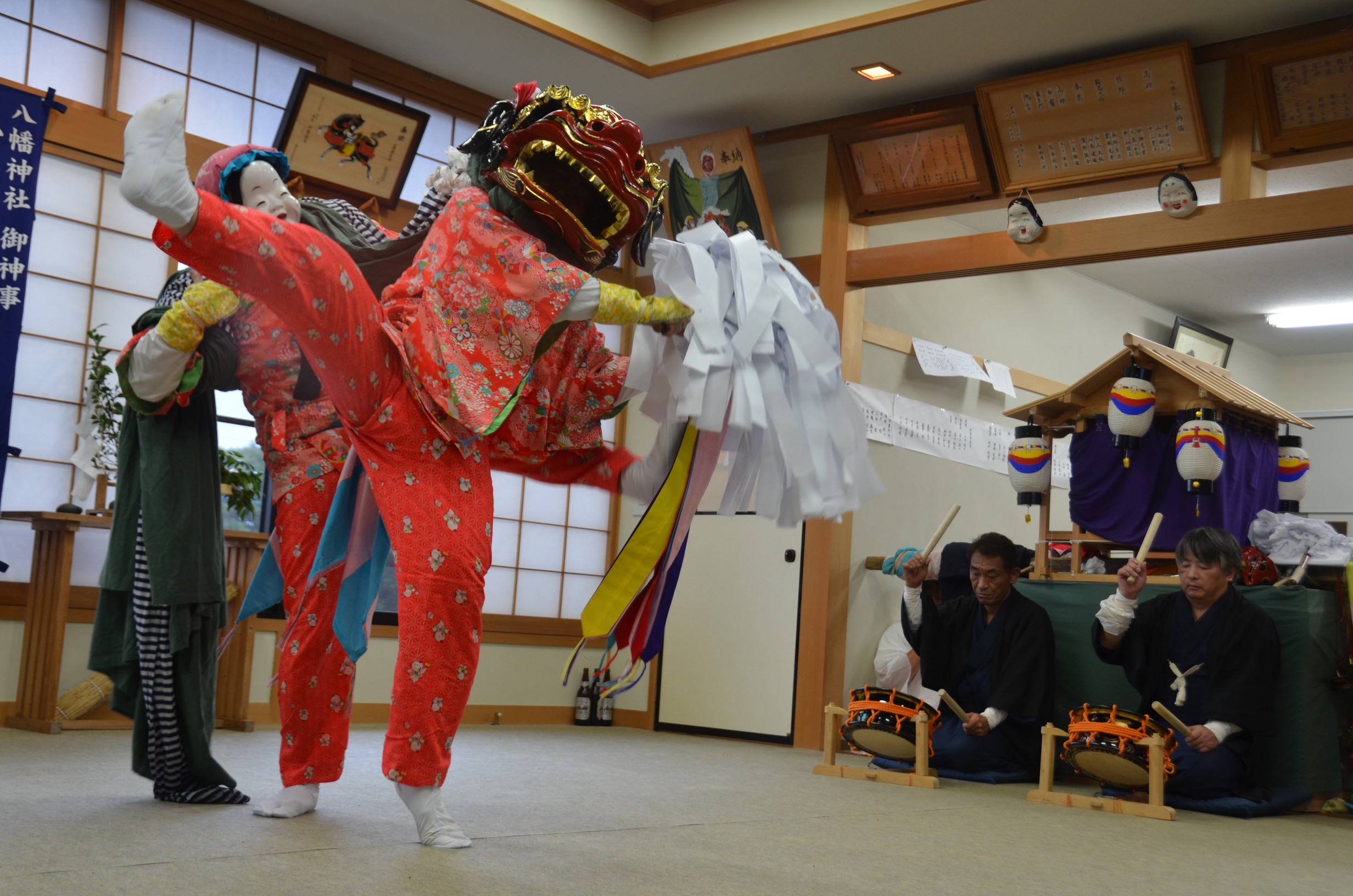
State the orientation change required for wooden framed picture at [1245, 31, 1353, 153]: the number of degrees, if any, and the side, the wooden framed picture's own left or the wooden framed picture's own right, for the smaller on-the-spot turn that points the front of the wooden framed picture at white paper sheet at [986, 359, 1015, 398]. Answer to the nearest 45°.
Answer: approximately 90° to the wooden framed picture's own right

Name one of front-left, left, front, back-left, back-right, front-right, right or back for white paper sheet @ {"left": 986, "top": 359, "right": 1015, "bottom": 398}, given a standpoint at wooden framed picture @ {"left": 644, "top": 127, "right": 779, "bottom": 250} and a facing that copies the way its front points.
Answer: back-left

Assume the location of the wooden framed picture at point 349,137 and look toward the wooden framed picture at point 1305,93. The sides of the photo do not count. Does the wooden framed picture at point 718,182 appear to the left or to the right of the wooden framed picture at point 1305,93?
left

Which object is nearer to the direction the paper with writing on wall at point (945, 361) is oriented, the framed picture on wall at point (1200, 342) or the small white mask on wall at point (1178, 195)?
the small white mask on wall

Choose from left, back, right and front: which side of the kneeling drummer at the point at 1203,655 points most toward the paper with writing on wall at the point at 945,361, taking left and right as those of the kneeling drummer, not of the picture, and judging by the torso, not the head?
right

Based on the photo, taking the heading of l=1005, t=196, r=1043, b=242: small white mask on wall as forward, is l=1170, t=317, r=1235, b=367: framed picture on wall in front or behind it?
behind

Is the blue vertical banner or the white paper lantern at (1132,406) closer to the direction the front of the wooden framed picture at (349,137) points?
the white paper lantern

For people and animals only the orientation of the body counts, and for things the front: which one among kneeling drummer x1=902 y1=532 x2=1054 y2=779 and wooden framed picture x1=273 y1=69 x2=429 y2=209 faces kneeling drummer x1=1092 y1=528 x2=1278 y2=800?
the wooden framed picture

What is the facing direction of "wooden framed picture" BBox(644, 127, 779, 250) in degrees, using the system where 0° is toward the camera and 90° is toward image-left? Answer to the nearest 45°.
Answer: approximately 0°

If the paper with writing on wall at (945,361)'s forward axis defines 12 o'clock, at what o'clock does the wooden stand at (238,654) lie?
The wooden stand is roughly at 3 o'clock from the paper with writing on wall.

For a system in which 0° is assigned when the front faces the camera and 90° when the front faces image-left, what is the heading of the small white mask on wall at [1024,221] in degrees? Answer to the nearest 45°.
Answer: approximately 45°

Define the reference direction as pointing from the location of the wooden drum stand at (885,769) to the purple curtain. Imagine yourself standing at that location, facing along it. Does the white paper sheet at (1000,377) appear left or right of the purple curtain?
left
